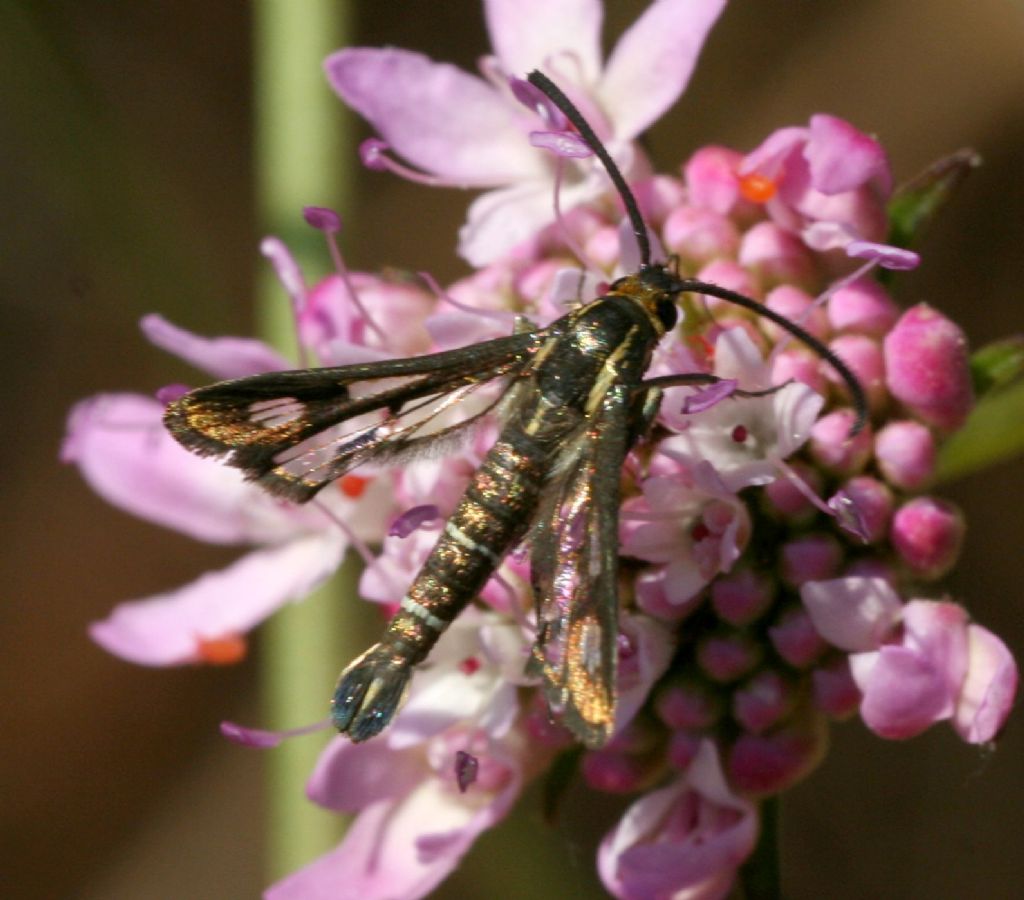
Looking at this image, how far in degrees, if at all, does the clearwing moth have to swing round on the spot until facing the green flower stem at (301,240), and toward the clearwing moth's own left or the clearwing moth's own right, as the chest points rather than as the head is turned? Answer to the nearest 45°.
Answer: approximately 45° to the clearwing moth's own left

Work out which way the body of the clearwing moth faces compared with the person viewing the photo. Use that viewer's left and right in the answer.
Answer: facing away from the viewer and to the right of the viewer
